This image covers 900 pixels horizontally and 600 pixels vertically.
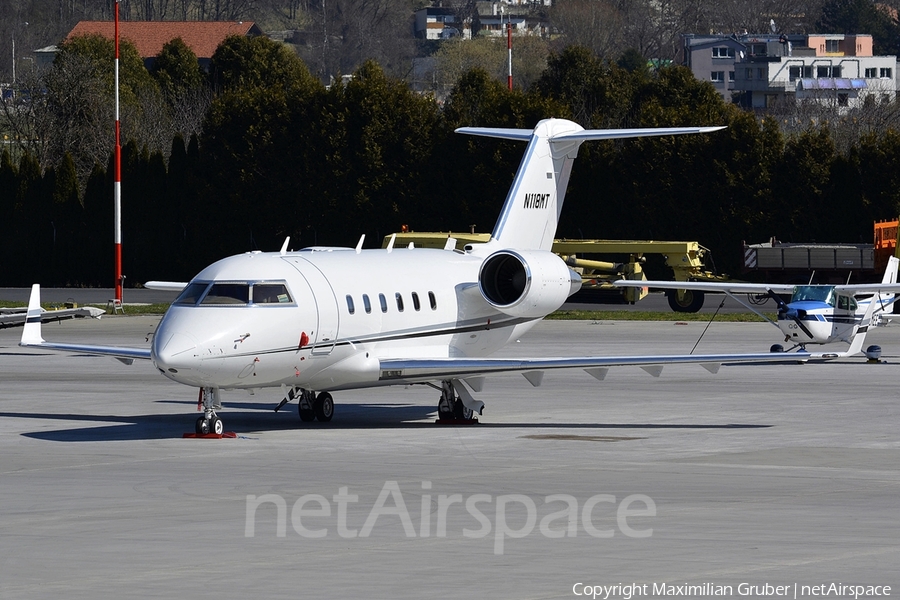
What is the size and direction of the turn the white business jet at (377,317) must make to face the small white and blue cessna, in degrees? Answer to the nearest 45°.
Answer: approximately 180°

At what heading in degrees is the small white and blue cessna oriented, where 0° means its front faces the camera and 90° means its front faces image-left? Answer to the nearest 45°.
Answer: approximately 45°

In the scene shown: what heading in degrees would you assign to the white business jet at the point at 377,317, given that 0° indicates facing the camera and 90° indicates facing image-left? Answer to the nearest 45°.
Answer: approximately 45°
